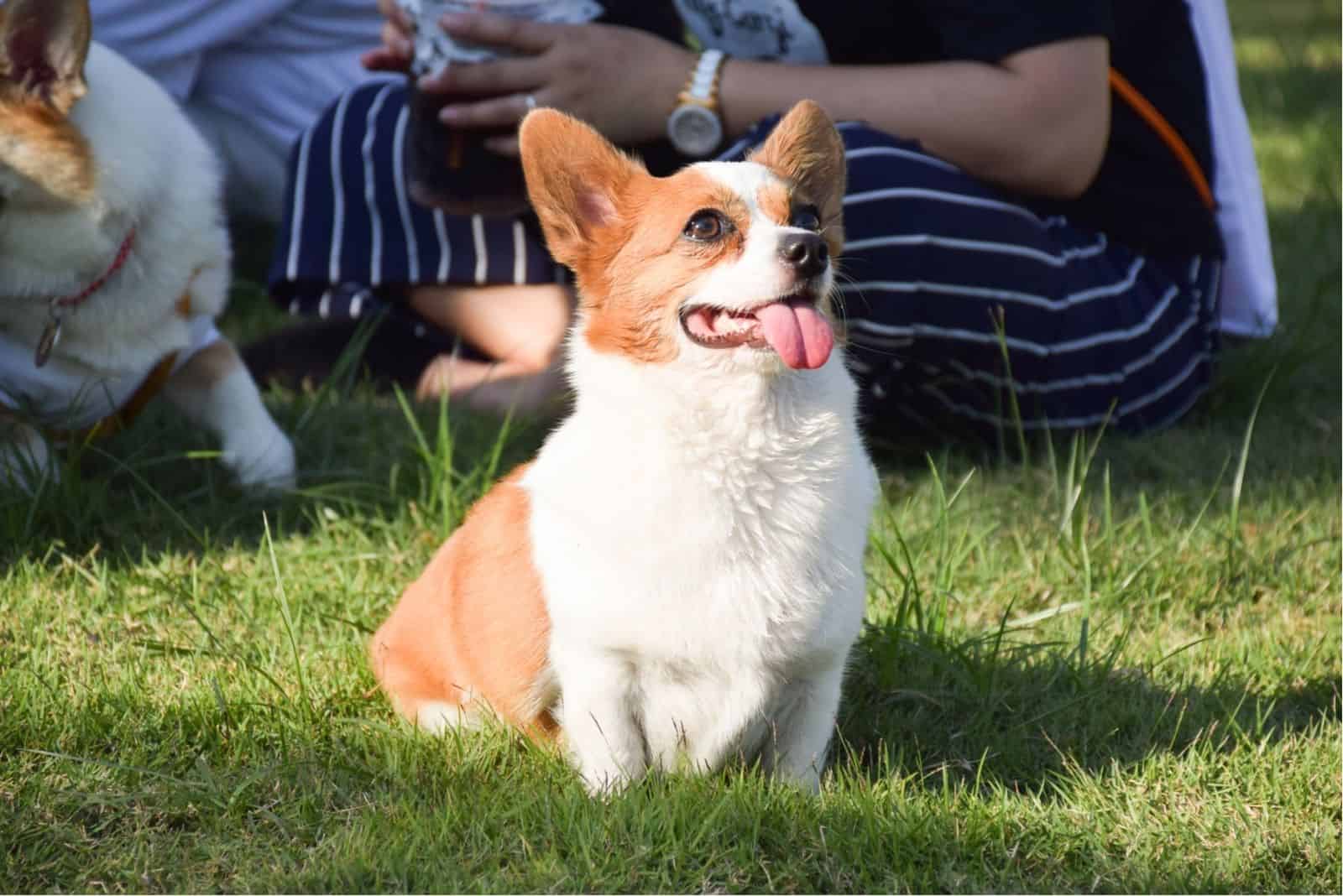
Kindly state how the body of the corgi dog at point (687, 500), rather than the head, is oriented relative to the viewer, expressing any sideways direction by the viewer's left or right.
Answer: facing the viewer and to the right of the viewer

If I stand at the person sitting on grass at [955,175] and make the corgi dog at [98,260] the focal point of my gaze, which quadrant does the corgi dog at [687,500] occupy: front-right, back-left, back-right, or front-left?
front-left

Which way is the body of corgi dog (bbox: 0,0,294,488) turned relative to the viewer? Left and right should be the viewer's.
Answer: facing the viewer and to the left of the viewer

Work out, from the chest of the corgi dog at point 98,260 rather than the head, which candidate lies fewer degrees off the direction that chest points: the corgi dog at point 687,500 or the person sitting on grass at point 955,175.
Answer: the corgi dog

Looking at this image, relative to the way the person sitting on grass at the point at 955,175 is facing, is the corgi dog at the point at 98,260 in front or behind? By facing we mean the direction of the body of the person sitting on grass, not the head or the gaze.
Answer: in front

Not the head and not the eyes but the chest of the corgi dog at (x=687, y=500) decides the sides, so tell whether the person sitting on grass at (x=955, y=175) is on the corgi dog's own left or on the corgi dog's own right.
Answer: on the corgi dog's own left

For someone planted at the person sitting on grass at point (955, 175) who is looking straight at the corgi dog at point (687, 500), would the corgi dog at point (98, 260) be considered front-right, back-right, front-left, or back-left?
front-right

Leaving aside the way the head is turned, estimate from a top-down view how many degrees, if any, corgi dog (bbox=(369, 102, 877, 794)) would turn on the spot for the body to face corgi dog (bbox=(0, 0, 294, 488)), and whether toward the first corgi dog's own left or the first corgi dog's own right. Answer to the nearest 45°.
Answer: approximately 180°

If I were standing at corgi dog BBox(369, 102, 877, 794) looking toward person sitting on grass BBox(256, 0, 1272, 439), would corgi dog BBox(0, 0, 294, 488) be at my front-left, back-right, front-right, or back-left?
front-left

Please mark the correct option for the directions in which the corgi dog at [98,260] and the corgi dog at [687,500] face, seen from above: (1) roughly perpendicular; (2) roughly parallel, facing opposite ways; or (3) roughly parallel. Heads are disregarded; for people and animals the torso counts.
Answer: roughly perpendicular

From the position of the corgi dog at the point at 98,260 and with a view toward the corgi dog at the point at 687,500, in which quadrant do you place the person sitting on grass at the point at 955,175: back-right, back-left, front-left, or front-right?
front-left
